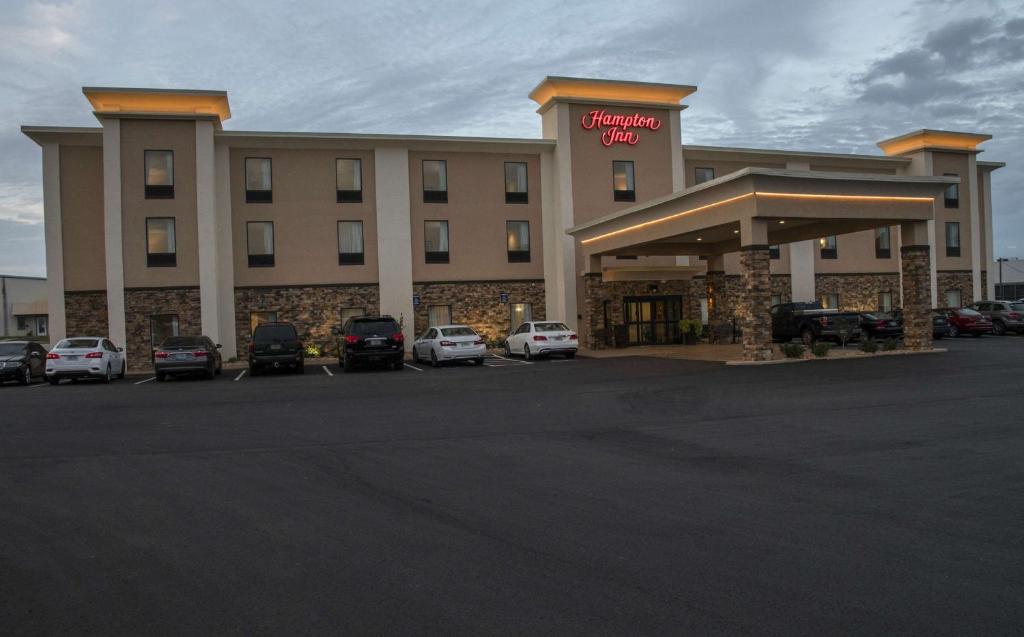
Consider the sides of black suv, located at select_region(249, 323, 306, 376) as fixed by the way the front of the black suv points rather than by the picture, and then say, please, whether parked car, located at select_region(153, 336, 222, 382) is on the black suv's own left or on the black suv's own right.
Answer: on the black suv's own left

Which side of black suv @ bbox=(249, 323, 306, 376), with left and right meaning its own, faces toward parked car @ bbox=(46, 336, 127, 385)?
left

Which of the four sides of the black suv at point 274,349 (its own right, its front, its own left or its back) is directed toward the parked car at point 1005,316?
right

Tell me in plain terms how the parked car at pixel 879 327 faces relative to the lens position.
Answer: facing away from the viewer and to the left of the viewer

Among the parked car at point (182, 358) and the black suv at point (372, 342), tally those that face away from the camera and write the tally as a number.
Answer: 2

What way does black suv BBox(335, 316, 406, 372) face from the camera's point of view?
away from the camera
